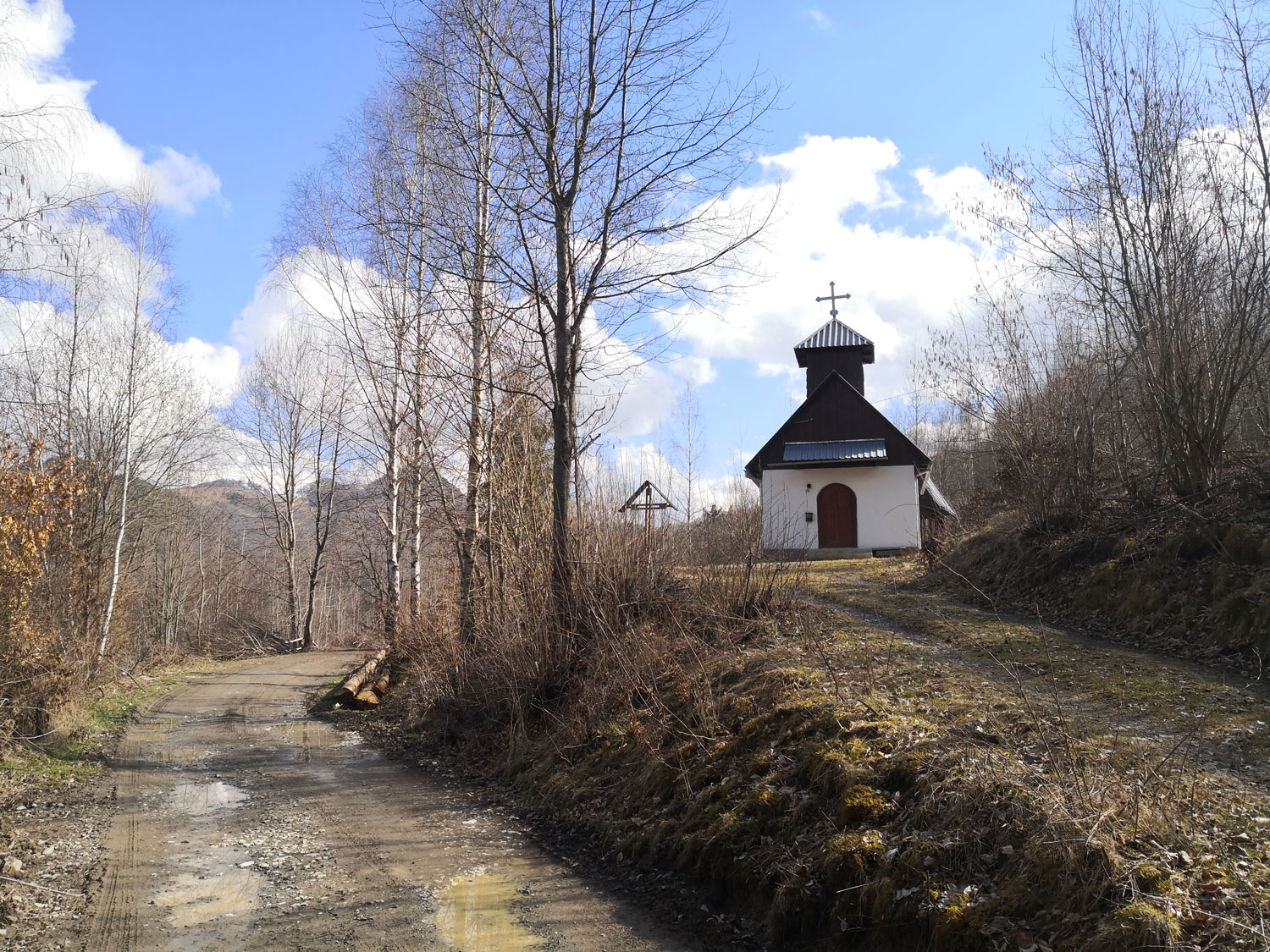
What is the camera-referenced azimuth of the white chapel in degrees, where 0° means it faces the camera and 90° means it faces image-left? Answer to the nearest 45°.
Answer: approximately 0°

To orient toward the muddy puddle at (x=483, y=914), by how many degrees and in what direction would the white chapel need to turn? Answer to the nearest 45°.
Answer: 0° — it already faces it

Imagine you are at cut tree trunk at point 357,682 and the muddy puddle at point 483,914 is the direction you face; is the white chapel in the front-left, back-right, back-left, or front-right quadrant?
back-left
